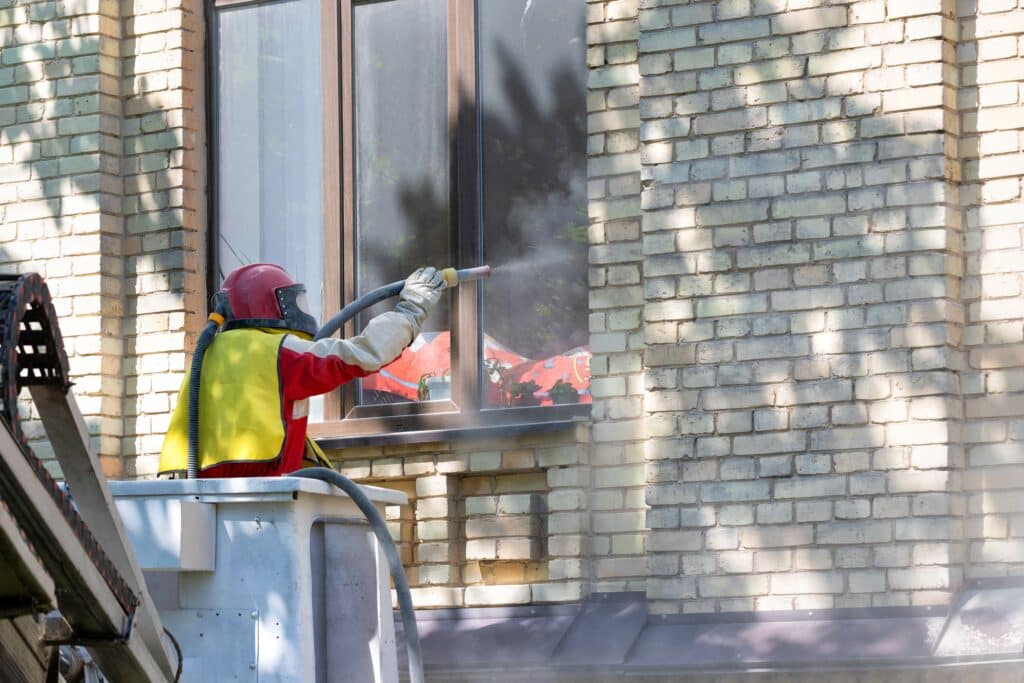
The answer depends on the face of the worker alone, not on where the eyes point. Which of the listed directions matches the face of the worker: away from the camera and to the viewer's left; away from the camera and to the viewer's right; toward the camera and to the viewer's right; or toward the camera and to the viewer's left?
away from the camera and to the viewer's right

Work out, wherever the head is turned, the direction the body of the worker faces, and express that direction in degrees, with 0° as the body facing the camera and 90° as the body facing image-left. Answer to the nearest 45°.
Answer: approximately 225°

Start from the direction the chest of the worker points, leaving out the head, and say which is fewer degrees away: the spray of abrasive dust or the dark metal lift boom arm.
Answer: the spray of abrasive dust

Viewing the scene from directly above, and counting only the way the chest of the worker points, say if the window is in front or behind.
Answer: in front

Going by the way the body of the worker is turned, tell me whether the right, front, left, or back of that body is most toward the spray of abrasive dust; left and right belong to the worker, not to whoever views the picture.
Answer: front
